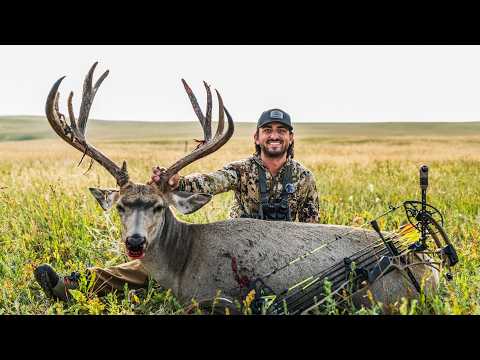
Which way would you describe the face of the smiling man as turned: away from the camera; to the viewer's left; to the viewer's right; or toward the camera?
toward the camera

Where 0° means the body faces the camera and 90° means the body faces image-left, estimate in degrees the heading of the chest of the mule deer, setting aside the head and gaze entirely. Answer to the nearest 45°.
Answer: approximately 45°

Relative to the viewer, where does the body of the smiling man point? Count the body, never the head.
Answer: toward the camera

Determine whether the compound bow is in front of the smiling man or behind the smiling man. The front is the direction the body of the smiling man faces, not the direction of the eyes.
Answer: in front
